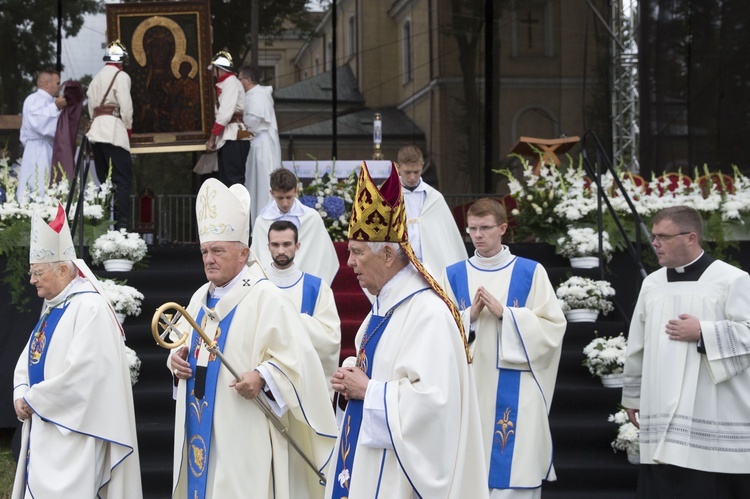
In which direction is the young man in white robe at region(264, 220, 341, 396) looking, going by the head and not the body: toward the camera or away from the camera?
toward the camera

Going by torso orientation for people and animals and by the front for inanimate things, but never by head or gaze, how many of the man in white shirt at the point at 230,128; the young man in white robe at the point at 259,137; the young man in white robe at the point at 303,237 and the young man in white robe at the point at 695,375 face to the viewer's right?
0

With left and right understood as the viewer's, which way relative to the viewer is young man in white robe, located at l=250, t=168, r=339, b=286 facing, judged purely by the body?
facing the viewer

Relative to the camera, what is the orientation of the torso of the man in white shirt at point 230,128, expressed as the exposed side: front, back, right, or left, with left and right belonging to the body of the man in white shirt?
left

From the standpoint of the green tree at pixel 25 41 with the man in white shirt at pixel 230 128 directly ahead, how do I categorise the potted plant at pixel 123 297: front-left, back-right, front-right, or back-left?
front-right

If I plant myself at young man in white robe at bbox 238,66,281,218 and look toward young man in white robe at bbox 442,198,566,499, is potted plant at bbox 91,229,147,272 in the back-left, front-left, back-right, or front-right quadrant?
front-right

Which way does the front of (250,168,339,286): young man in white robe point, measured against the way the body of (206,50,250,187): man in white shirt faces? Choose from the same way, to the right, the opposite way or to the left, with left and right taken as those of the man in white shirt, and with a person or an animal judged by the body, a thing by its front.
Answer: to the left
